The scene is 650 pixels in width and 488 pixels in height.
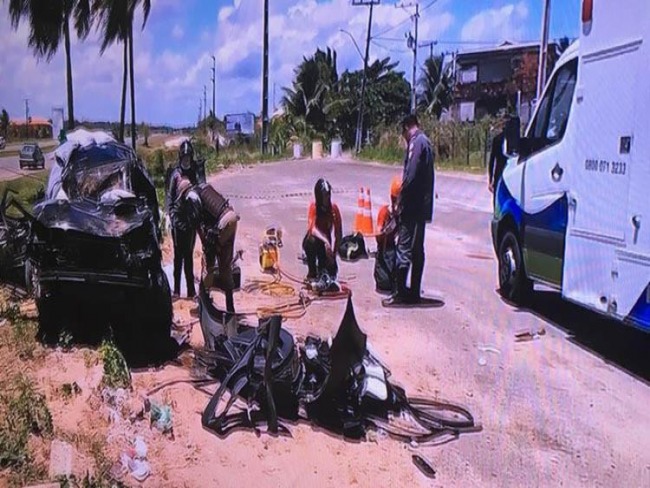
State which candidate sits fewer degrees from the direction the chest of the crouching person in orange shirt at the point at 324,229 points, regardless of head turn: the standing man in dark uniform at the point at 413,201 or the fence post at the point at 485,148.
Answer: the standing man in dark uniform

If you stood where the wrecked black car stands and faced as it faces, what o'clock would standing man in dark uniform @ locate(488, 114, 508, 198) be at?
The standing man in dark uniform is roughly at 8 o'clock from the wrecked black car.

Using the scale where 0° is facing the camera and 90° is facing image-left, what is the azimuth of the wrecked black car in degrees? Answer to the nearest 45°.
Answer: approximately 0°

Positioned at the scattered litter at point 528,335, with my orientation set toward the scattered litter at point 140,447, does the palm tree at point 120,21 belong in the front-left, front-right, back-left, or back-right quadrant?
back-right

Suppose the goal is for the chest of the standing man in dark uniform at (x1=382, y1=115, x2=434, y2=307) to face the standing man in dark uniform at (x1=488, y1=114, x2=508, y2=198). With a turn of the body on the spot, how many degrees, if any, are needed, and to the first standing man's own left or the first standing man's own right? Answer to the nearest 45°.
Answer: approximately 135° to the first standing man's own right

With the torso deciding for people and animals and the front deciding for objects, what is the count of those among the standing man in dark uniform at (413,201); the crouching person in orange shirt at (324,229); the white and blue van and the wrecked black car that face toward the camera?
2

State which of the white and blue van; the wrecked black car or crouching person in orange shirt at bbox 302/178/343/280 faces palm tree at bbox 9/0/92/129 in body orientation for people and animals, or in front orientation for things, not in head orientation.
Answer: the white and blue van

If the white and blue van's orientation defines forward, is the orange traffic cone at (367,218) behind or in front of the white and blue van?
in front

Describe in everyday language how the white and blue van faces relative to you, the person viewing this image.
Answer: facing away from the viewer and to the left of the viewer

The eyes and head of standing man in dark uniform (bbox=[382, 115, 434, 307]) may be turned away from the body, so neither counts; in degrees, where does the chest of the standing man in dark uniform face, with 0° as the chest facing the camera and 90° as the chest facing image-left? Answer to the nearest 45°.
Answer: approximately 90°

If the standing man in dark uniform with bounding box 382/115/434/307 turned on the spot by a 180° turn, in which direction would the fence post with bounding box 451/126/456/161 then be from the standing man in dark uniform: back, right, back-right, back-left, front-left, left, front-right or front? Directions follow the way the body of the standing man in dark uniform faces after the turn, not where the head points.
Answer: left

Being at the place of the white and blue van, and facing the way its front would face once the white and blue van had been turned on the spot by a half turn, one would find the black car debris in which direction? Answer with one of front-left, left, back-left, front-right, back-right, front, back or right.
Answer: right

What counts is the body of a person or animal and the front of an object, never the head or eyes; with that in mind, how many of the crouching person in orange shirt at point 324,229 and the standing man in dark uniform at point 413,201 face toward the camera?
1
